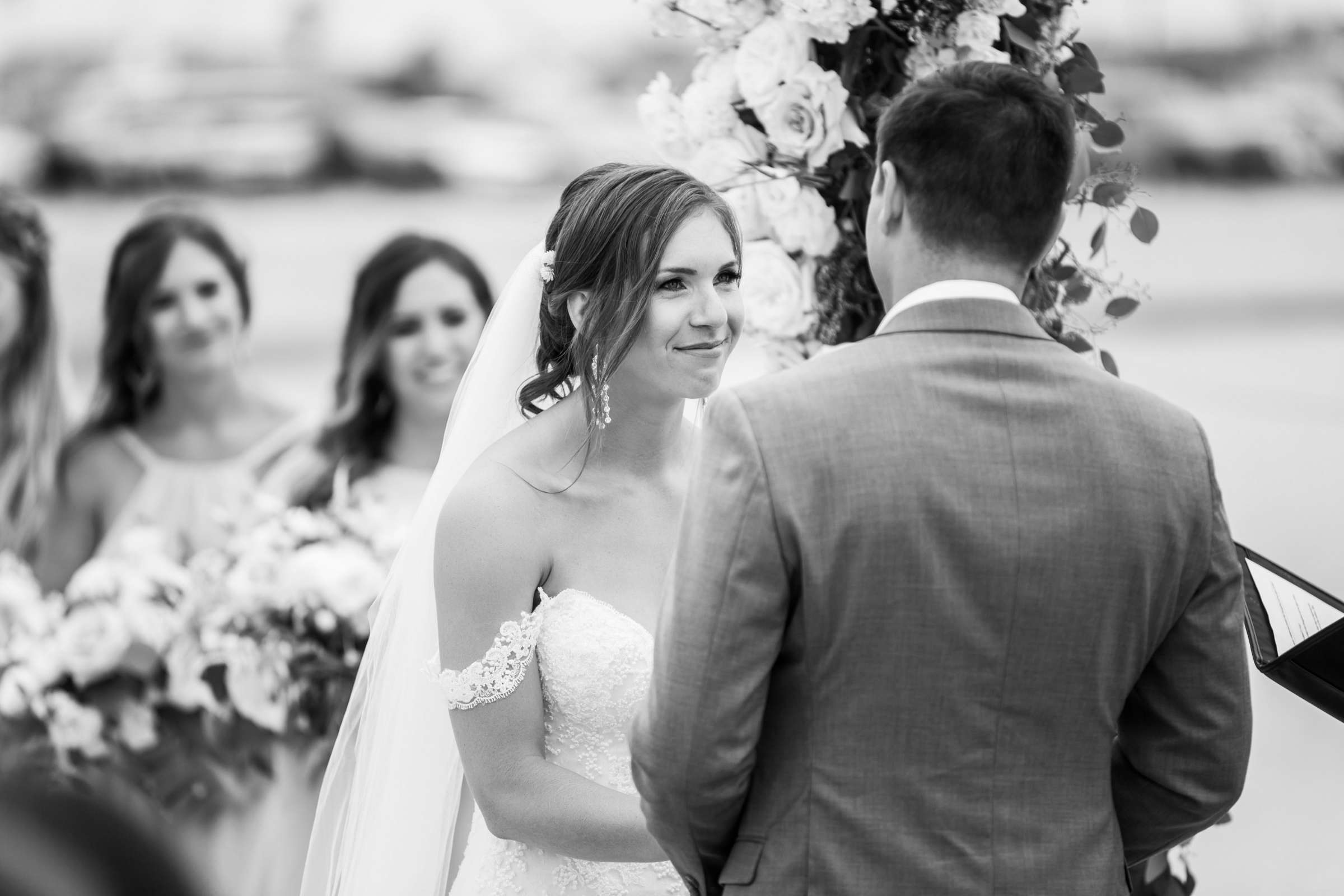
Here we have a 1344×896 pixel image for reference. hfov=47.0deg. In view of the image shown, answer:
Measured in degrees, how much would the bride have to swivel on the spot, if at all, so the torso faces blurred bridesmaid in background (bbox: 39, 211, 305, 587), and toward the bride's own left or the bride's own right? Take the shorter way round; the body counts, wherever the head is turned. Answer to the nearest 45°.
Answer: approximately 180°

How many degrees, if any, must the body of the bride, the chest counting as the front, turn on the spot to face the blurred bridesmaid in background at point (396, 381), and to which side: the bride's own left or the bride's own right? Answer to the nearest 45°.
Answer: approximately 135° to the bride's own left

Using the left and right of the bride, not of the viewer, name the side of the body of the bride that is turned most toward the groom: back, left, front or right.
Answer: front

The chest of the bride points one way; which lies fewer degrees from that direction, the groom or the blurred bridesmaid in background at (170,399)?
the groom
